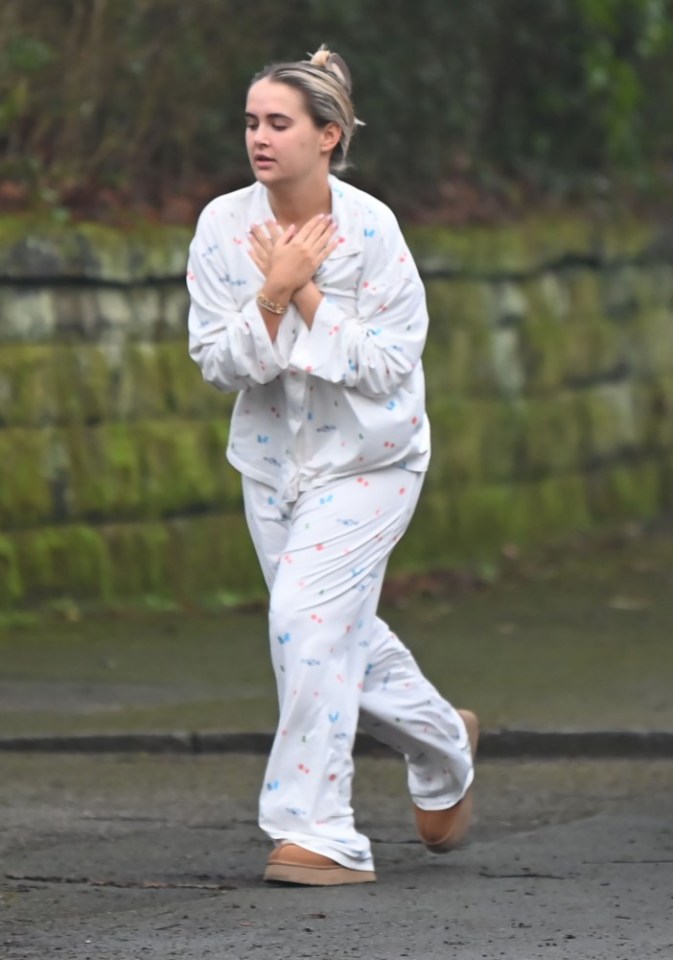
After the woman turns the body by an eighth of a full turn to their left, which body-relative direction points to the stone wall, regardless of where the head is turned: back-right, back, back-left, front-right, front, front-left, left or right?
back

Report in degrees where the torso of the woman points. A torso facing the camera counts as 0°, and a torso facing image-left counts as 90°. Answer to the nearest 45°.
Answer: approximately 45°

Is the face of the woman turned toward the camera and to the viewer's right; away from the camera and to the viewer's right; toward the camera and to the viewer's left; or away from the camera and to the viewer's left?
toward the camera and to the viewer's left
